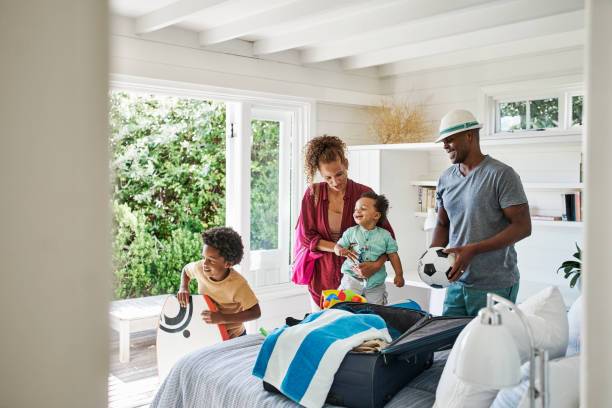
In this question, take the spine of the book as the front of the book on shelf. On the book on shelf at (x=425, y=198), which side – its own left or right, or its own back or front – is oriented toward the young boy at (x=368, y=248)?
front

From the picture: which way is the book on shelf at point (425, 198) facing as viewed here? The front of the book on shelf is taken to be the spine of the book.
toward the camera

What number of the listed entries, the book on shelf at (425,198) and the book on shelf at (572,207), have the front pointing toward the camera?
2

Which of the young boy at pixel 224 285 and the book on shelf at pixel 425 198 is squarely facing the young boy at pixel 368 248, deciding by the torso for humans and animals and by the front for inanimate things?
the book on shelf

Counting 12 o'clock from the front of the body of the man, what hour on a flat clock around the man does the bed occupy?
The bed is roughly at 12 o'clock from the man.

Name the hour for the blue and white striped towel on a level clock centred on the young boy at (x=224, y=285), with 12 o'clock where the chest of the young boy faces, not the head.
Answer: The blue and white striped towel is roughly at 10 o'clock from the young boy.

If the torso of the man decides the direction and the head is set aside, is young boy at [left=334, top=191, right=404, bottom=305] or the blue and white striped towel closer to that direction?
the blue and white striped towel

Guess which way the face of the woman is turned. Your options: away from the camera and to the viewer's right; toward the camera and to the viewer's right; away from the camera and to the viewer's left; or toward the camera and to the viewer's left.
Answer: toward the camera and to the viewer's right

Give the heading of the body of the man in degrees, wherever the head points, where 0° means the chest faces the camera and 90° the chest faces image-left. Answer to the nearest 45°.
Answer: approximately 45°
